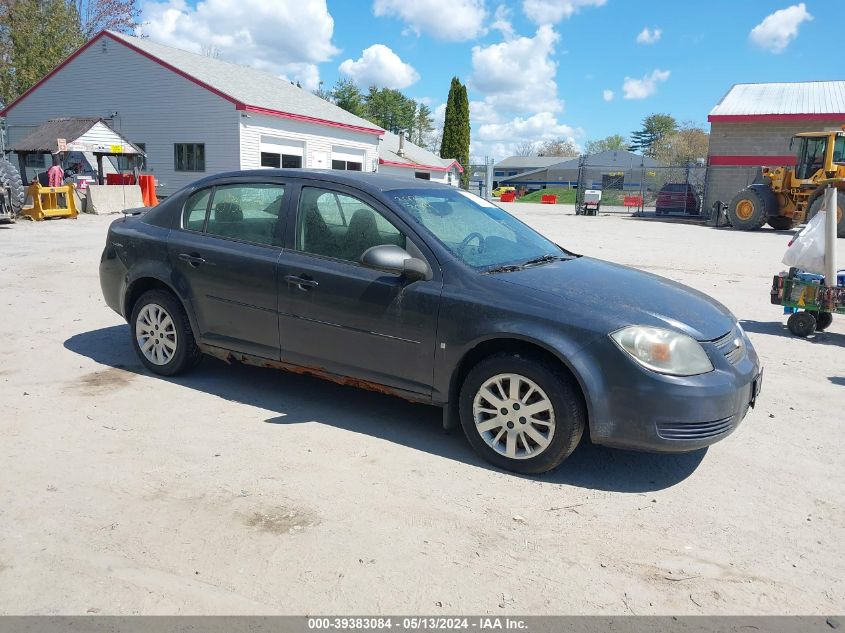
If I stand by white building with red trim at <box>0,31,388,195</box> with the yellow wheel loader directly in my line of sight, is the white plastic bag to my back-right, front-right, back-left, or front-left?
front-right

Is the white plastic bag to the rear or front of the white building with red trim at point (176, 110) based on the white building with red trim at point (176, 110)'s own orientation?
to the front

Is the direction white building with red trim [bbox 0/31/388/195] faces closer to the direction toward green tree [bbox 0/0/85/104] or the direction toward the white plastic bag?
the white plastic bag

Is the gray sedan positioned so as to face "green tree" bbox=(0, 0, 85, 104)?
no

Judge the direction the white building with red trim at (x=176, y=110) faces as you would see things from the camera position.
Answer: facing the viewer and to the right of the viewer

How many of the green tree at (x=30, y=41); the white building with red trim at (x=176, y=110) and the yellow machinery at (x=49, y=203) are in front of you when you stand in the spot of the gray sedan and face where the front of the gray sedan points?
0

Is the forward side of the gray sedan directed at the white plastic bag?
no

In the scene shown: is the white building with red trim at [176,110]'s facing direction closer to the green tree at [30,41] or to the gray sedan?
the gray sedan

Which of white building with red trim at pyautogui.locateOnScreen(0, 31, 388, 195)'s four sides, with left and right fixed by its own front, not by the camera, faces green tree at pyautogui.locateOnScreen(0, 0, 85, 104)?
back

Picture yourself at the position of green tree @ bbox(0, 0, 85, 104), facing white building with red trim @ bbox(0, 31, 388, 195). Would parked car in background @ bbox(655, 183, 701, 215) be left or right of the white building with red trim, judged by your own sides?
left

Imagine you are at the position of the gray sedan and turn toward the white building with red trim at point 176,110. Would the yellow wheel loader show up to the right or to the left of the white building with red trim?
right

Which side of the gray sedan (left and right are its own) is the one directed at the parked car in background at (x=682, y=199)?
left

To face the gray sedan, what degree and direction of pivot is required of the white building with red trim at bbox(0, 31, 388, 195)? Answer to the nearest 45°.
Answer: approximately 45° to its right

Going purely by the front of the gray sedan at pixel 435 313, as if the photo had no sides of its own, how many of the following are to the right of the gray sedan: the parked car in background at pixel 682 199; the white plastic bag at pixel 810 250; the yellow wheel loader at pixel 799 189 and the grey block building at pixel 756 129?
0

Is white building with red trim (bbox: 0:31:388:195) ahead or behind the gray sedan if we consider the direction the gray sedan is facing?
behind

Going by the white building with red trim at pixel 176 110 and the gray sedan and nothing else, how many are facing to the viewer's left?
0

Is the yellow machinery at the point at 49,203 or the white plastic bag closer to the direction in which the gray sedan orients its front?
the white plastic bag
